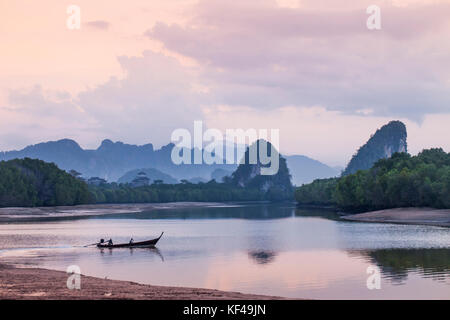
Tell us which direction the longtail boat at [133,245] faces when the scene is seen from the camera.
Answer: facing to the right of the viewer
